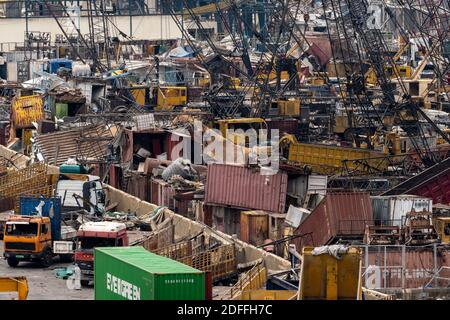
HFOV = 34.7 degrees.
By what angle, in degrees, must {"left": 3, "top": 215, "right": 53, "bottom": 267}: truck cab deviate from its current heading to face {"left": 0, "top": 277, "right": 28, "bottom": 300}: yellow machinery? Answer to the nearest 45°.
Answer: approximately 45° to its left

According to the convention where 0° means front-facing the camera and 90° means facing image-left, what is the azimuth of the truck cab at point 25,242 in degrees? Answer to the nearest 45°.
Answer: approximately 45°

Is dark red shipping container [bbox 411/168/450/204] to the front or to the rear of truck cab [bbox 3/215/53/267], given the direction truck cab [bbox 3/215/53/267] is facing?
to the rear

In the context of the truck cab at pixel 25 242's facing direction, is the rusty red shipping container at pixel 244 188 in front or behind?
behind

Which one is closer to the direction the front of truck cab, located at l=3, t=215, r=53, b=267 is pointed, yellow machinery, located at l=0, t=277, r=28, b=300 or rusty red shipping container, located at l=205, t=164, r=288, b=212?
the yellow machinery
